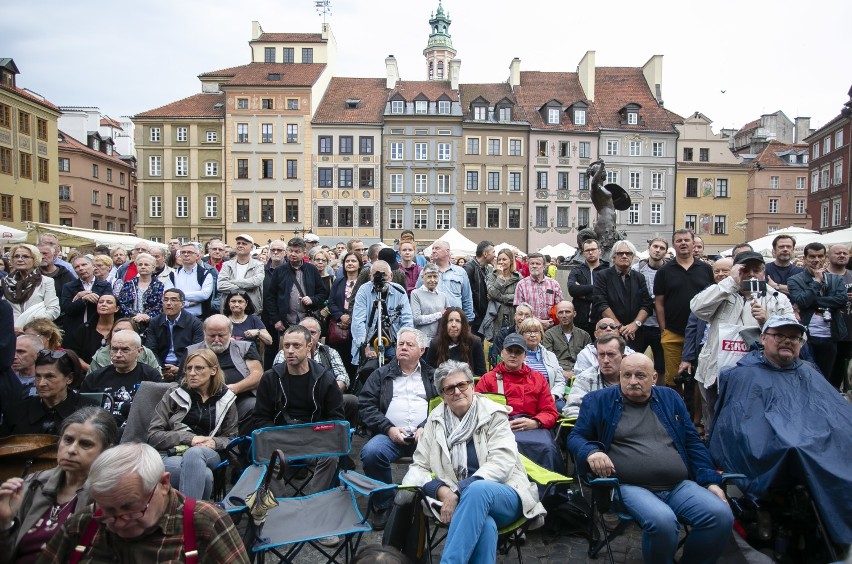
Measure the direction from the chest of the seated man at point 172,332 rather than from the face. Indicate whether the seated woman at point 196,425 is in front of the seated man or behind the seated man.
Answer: in front

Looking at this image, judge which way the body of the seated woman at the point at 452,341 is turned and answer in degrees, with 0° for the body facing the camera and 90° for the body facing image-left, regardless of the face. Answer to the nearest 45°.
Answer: approximately 0°

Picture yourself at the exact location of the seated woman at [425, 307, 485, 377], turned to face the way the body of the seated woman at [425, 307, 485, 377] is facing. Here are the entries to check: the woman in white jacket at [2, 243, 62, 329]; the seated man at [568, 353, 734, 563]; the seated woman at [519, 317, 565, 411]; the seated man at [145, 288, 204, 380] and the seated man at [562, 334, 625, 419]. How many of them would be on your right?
2

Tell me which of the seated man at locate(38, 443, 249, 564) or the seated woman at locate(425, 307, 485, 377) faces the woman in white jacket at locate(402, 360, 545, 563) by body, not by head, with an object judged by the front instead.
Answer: the seated woman

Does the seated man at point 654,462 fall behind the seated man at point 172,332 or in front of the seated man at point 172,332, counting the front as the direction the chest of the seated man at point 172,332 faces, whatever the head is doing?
in front

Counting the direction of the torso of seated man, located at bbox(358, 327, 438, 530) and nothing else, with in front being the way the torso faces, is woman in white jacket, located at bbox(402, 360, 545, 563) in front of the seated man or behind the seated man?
in front

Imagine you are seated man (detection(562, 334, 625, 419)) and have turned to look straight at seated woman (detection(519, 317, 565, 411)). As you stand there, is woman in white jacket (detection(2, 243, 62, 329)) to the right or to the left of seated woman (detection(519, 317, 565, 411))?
left

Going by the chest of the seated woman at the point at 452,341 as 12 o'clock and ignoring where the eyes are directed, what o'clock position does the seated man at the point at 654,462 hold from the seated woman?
The seated man is roughly at 11 o'clock from the seated woman.

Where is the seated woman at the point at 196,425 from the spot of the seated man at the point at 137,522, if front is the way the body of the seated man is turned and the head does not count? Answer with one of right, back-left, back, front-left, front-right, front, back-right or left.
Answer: back

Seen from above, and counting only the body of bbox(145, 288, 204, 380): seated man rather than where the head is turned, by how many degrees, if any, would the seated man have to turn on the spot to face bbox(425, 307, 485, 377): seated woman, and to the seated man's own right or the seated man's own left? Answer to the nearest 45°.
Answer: approximately 45° to the seated man's own left
